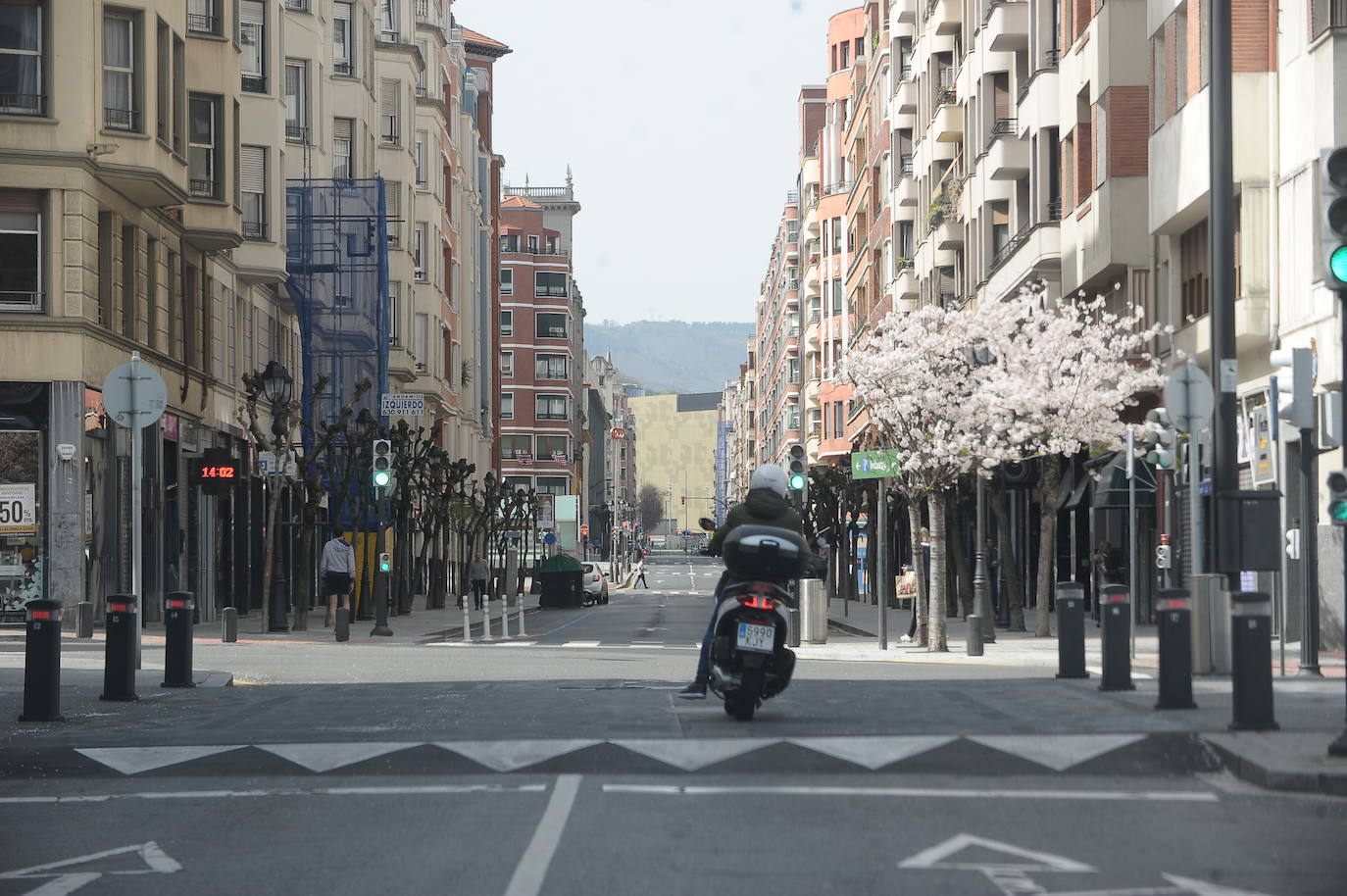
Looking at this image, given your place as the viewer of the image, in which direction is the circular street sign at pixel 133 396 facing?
facing away from the viewer

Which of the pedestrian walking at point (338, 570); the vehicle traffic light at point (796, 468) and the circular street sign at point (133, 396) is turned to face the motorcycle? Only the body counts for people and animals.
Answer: the vehicle traffic light

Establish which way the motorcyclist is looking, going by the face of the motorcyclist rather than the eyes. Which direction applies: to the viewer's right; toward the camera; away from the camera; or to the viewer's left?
away from the camera

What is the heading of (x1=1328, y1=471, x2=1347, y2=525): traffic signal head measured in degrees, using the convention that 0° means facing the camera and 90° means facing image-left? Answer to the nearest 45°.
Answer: approximately 0°

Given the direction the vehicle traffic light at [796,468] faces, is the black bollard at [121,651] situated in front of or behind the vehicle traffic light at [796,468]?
in front

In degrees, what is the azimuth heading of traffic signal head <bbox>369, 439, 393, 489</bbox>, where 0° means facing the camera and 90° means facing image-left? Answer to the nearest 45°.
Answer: approximately 0°

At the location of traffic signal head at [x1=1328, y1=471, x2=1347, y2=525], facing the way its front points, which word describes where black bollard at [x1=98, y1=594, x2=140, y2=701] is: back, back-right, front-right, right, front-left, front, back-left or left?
right

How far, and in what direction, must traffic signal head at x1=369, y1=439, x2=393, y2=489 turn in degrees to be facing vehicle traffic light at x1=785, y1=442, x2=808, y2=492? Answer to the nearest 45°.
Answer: approximately 45° to its left

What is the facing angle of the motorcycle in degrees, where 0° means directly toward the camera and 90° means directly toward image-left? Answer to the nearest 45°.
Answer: approximately 180°
